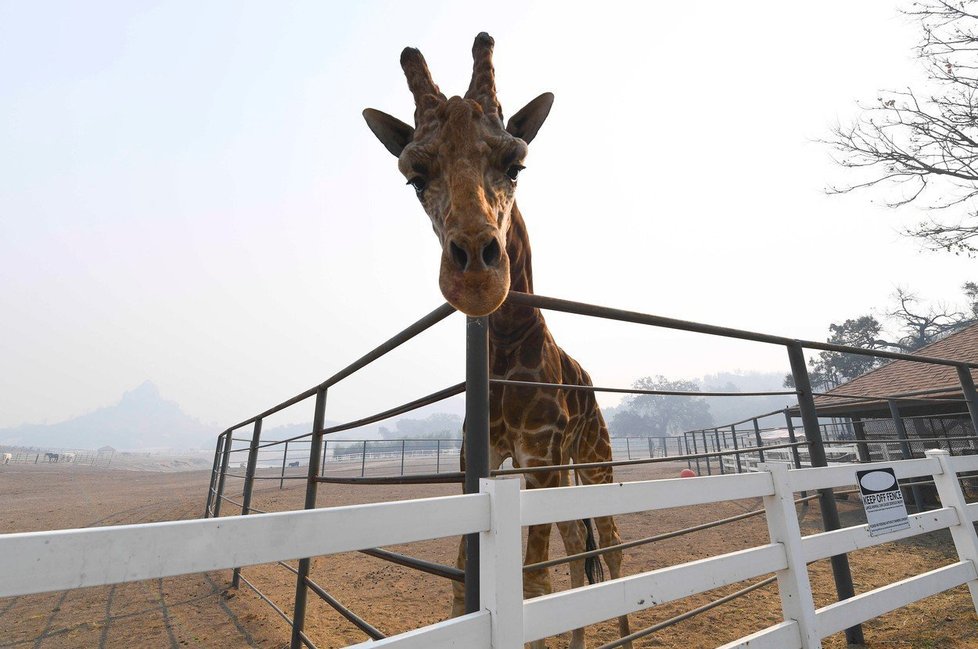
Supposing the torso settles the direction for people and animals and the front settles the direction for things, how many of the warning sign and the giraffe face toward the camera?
2

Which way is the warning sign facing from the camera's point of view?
toward the camera

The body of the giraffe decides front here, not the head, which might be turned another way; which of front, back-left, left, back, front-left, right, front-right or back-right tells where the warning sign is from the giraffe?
left

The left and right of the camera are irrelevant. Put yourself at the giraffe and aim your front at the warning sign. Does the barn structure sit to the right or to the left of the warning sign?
left

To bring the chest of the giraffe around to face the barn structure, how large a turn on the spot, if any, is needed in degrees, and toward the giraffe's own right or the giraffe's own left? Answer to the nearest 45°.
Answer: approximately 135° to the giraffe's own left

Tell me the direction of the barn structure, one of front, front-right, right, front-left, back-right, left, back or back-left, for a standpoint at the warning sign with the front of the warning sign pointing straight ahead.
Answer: back
